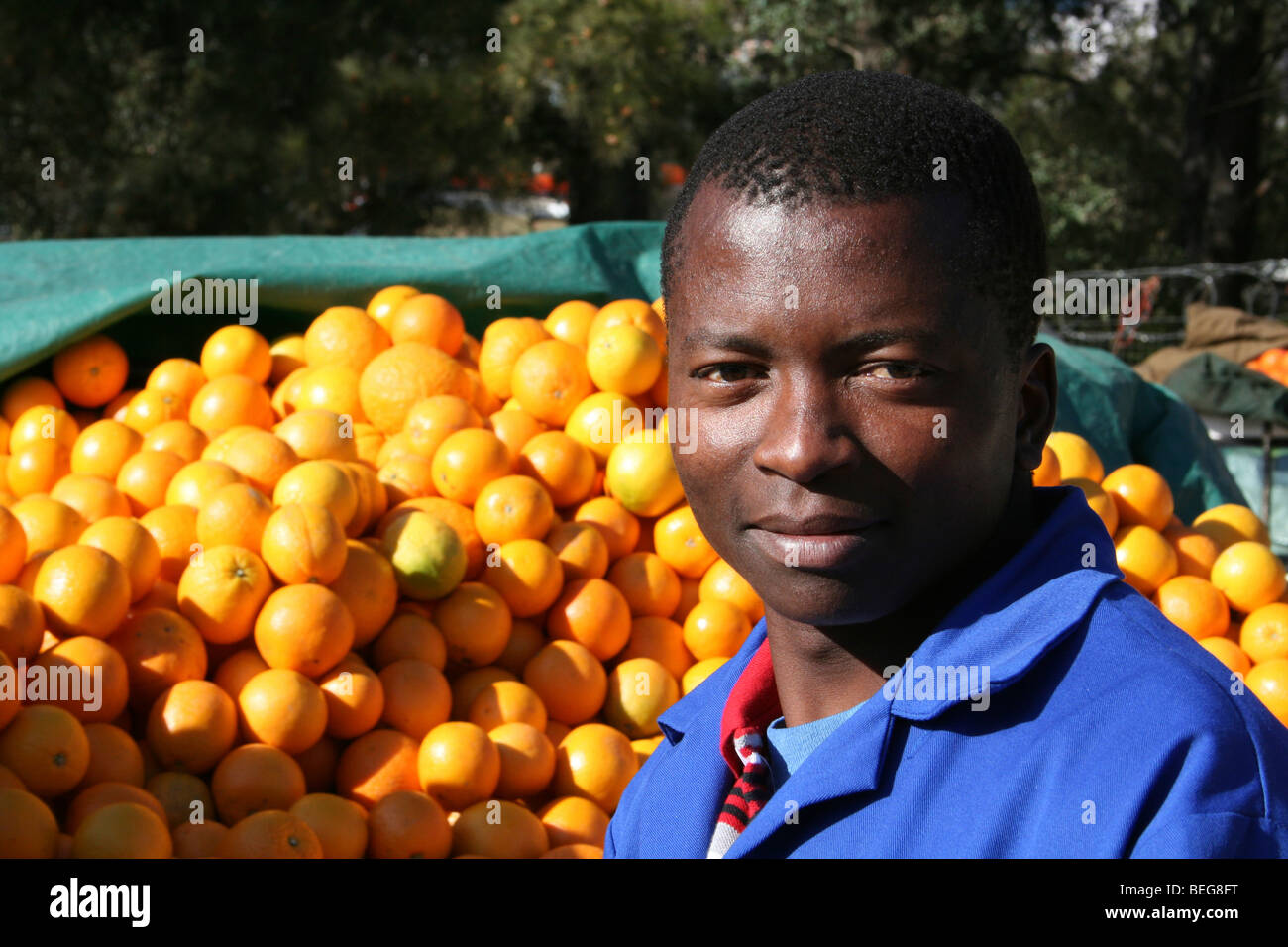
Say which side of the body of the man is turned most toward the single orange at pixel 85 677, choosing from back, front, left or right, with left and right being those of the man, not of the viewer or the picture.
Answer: right

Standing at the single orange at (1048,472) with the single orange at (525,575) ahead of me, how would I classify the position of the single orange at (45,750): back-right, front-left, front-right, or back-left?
front-left

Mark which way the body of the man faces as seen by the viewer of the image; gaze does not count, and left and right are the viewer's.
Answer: facing the viewer and to the left of the viewer

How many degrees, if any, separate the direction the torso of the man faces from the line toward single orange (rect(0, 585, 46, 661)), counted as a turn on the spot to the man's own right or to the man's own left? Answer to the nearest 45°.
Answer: approximately 90° to the man's own right

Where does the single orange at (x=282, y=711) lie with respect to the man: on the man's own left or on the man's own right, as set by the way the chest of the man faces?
on the man's own right

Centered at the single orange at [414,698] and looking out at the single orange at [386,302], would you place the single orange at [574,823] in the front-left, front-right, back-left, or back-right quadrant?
back-right

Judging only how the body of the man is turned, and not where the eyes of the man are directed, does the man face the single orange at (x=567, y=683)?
no

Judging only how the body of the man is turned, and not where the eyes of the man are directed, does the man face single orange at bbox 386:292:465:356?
no

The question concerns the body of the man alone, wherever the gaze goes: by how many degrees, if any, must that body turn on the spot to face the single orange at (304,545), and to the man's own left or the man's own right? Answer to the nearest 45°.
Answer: approximately 90° to the man's own right

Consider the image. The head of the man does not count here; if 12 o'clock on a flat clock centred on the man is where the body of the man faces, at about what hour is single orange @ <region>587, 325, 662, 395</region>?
The single orange is roughly at 4 o'clock from the man.

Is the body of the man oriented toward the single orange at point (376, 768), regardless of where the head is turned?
no

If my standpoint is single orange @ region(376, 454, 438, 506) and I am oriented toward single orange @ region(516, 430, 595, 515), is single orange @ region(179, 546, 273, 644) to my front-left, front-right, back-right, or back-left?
back-right

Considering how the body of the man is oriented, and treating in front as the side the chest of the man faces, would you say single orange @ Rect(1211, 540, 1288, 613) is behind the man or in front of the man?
behind
